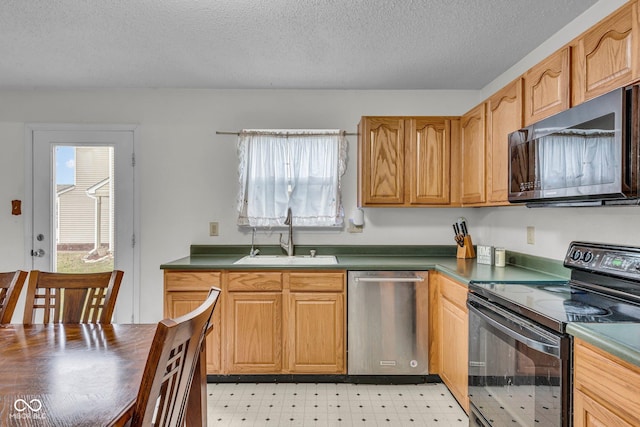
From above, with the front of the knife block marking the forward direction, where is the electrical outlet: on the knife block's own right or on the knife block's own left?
on the knife block's own left

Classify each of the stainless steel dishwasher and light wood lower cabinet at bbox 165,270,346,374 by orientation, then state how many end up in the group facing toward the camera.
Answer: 2

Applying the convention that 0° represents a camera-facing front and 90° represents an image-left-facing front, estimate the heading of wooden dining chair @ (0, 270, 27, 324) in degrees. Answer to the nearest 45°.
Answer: approximately 45°

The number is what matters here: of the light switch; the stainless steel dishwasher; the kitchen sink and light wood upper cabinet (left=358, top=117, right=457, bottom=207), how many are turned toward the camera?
4

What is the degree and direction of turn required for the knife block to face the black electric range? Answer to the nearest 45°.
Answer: approximately 45° to its left

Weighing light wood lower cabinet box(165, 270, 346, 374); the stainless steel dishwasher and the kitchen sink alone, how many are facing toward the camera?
3

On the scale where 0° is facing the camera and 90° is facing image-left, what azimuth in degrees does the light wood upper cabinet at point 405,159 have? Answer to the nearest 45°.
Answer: approximately 0°

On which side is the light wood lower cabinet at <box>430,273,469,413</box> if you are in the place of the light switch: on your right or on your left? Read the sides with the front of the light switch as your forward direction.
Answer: on your left

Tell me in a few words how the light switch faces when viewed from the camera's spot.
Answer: facing the viewer

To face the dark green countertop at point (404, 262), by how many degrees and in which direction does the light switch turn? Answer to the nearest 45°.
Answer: approximately 45° to its left

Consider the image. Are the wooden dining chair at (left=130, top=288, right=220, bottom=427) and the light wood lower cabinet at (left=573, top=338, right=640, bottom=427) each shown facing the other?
no

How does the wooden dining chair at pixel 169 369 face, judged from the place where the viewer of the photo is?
facing away from the viewer and to the left of the viewer

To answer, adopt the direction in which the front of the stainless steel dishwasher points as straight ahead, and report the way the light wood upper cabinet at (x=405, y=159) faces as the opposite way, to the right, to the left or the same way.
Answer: the same way

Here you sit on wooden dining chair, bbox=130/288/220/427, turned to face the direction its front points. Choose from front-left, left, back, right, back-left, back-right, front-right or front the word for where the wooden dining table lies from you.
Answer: front

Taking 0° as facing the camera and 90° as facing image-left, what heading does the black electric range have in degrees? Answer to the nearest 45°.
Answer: approximately 45°

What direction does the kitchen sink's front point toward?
toward the camera

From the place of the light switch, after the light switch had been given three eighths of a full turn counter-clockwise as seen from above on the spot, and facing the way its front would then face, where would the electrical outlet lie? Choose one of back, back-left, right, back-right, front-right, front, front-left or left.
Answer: right

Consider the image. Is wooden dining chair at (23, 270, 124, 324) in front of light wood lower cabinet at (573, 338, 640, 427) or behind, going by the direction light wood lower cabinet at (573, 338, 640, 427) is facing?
in front

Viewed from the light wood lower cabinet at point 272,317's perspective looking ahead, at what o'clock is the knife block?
The knife block is roughly at 9 o'clock from the light wood lower cabinet.

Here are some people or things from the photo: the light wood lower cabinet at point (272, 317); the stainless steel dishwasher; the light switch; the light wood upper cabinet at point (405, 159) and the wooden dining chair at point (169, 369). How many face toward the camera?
4
